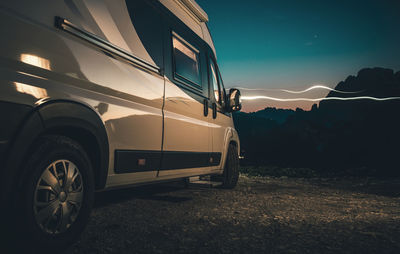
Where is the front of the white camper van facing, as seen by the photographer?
facing away from the viewer and to the right of the viewer

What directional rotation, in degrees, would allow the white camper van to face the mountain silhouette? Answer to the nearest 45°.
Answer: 0° — it already faces it
